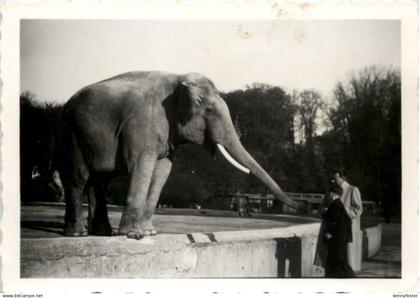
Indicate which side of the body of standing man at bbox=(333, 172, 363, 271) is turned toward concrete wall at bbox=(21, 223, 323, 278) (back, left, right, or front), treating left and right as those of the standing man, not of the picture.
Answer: front

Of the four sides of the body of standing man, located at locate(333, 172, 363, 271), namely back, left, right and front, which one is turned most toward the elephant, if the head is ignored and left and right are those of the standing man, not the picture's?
front

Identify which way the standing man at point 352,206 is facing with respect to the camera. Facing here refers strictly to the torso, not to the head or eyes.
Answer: to the viewer's left

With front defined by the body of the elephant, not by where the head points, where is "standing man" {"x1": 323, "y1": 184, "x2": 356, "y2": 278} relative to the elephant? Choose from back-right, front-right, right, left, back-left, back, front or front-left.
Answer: front-left

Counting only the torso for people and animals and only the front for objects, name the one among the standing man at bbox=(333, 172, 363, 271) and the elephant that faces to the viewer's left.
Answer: the standing man

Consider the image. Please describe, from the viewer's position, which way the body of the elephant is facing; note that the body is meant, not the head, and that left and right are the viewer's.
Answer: facing the viewer and to the right of the viewer

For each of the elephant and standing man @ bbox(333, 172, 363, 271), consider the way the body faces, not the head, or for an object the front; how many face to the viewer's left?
1
